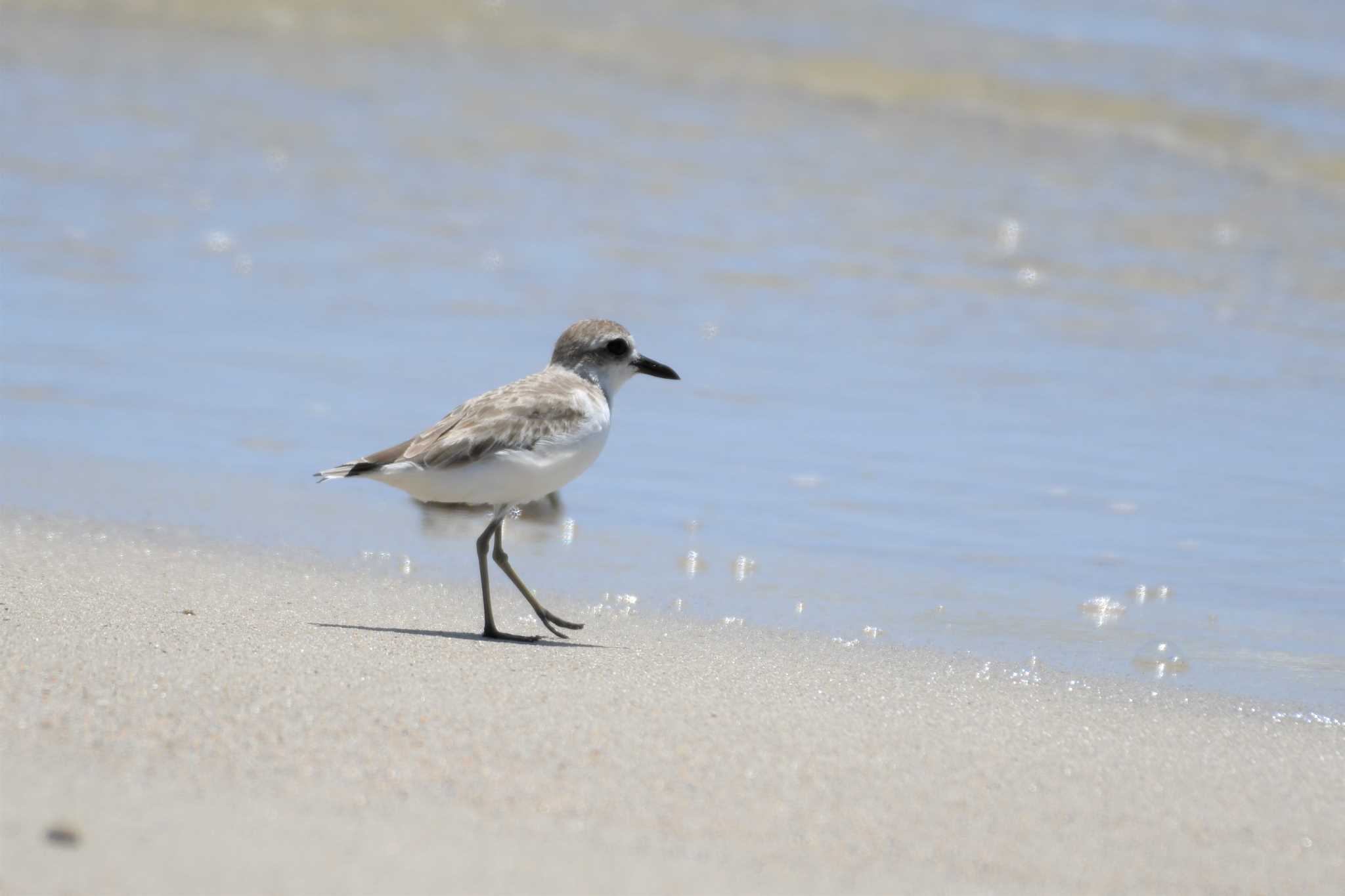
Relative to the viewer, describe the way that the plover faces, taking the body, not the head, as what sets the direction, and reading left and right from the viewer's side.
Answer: facing to the right of the viewer
